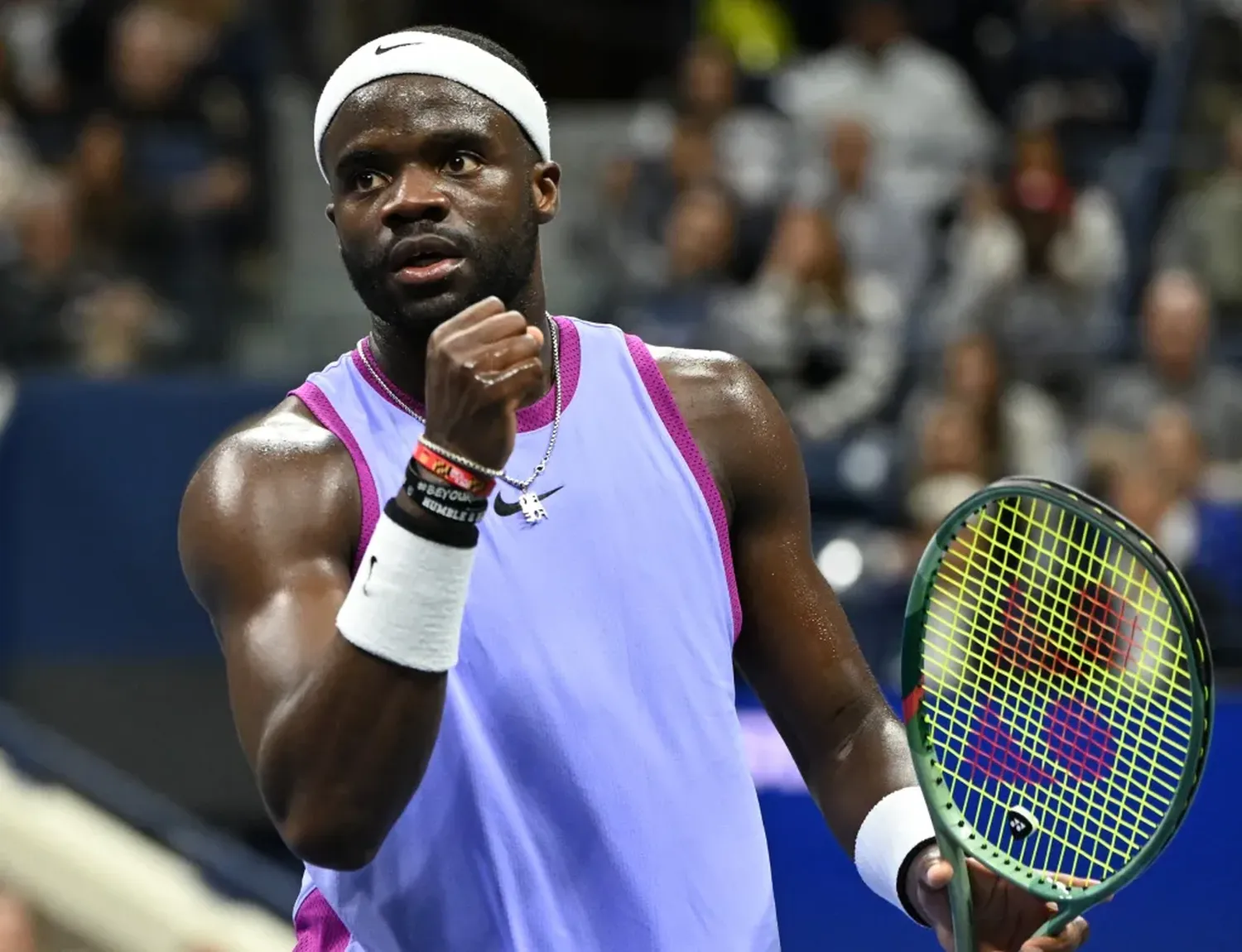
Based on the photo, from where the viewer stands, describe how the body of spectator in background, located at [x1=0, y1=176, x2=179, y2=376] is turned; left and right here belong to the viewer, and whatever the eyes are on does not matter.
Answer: facing the viewer

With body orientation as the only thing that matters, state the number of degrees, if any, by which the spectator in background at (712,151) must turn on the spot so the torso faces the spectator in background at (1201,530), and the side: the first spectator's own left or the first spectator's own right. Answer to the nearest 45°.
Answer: approximately 45° to the first spectator's own left

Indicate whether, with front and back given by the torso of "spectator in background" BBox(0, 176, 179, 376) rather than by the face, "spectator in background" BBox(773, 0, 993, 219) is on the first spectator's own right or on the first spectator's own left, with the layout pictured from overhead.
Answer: on the first spectator's own left

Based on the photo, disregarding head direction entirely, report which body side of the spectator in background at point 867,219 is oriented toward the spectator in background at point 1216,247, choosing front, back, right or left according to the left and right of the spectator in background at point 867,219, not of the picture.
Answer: left

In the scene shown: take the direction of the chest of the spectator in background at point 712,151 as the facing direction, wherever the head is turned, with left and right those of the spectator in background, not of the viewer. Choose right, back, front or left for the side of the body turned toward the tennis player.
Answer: front

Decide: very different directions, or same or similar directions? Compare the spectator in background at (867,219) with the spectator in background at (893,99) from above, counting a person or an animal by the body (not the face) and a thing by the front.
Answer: same or similar directions

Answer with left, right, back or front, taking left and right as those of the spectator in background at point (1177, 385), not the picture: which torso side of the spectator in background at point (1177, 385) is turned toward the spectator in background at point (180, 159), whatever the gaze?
right

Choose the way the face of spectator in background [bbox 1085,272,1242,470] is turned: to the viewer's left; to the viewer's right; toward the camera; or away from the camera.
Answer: toward the camera

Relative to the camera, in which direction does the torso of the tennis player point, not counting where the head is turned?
toward the camera

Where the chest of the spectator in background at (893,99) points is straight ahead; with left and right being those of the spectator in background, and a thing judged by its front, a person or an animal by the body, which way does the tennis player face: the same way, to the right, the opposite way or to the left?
the same way

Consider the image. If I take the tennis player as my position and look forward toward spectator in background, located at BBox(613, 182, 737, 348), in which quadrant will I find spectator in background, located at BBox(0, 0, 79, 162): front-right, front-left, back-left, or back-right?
front-left

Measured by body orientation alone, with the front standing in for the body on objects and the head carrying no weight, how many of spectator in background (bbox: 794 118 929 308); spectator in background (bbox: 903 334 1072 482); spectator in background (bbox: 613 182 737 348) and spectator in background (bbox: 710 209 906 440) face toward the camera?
4

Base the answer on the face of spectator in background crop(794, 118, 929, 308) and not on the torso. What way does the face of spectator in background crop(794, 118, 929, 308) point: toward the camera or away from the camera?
toward the camera

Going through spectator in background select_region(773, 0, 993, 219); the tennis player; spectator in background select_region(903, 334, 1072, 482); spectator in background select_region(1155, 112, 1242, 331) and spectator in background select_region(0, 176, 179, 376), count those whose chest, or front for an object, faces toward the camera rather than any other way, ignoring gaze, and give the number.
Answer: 5

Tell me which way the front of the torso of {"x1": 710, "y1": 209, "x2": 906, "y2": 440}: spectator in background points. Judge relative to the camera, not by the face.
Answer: toward the camera

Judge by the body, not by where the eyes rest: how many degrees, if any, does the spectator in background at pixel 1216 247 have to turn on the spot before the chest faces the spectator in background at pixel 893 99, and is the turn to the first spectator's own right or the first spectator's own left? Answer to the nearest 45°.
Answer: approximately 135° to the first spectator's own right

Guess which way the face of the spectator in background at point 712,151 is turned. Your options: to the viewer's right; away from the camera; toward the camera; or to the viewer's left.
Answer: toward the camera

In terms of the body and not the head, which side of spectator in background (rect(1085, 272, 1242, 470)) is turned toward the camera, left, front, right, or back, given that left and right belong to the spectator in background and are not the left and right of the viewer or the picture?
front

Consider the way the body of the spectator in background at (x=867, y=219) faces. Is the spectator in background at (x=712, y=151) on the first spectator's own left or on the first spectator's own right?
on the first spectator's own right

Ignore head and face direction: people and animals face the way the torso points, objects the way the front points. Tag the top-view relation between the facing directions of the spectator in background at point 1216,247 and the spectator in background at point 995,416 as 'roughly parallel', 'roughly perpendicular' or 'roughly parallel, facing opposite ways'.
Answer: roughly parallel
